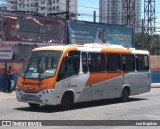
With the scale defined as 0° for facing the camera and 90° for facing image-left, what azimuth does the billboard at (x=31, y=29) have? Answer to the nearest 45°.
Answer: approximately 315°

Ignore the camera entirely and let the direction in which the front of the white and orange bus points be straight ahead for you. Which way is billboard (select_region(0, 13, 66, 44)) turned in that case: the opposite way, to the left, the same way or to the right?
to the left

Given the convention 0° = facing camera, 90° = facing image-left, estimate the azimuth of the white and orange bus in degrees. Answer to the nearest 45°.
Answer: approximately 45°

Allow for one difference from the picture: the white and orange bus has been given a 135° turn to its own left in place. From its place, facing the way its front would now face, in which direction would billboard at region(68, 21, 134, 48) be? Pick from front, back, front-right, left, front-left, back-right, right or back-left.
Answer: left

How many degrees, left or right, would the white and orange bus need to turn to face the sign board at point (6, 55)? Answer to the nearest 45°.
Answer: approximately 90° to its right

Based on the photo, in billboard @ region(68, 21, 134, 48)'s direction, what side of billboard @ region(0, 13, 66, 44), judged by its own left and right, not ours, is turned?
left

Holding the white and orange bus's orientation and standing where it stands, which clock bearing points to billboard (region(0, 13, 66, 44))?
The billboard is roughly at 4 o'clock from the white and orange bus.
